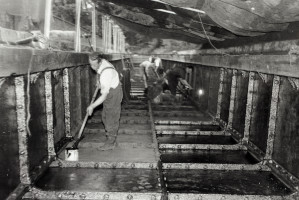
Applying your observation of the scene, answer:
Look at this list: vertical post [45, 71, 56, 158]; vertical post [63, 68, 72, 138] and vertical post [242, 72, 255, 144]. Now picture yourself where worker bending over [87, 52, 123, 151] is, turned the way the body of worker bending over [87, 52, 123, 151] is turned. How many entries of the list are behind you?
1

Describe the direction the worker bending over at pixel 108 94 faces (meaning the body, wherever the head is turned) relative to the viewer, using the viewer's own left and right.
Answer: facing to the left of the viewer

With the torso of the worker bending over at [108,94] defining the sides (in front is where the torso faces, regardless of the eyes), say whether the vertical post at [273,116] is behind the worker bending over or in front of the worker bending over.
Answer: behind

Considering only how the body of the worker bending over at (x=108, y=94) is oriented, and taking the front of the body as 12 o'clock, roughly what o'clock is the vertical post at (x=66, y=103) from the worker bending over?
The vertical post is roughly at 1 o'clock from the worker bending over.

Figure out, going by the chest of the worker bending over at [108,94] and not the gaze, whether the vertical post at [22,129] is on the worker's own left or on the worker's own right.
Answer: on the worker's own left

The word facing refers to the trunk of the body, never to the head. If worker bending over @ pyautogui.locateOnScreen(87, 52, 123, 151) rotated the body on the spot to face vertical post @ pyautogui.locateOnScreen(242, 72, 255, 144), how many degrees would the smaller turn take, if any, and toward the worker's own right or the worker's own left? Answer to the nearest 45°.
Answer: approximately 180°

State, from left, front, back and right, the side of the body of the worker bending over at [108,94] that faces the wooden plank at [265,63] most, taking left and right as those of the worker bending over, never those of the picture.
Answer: back
